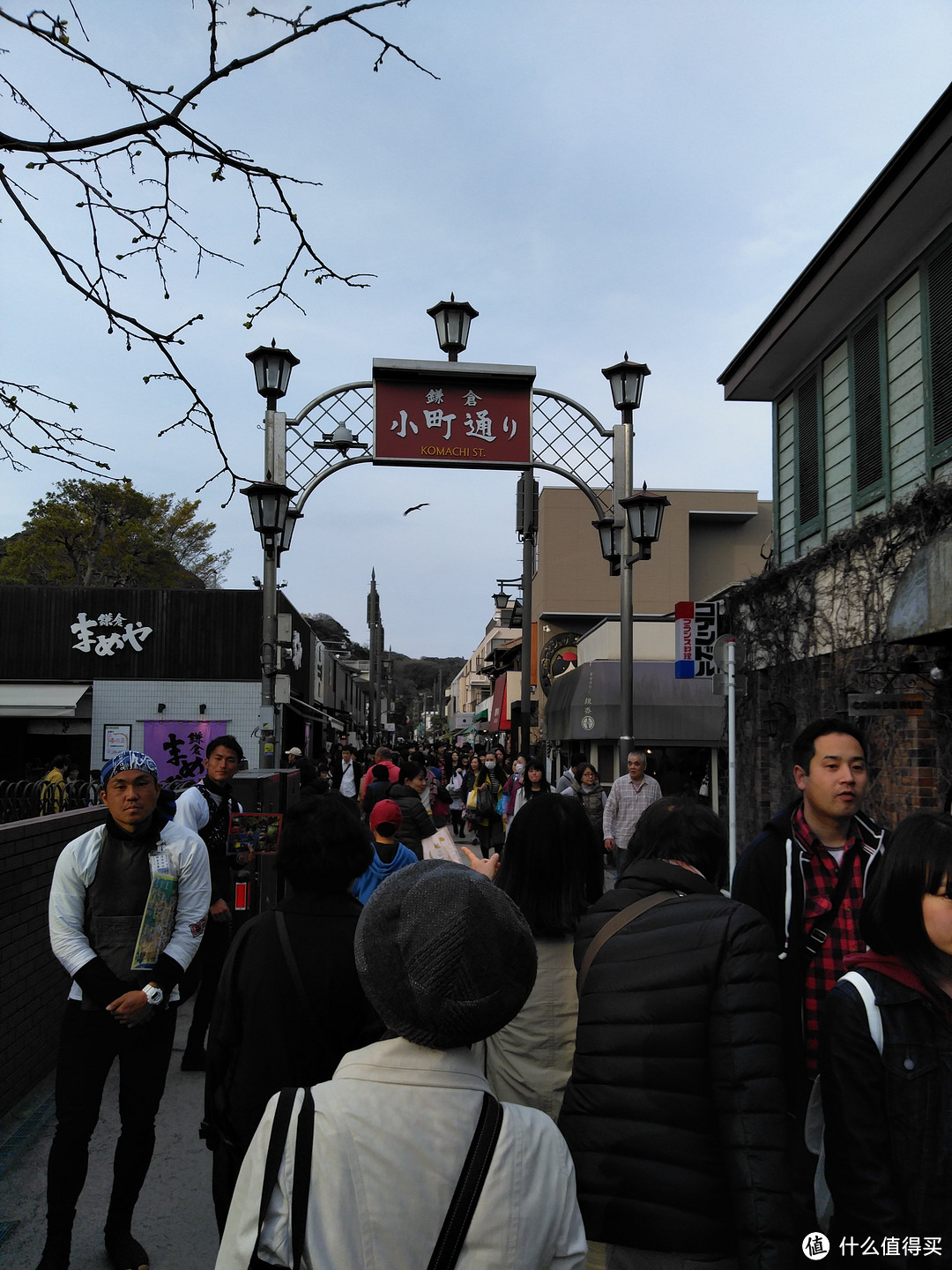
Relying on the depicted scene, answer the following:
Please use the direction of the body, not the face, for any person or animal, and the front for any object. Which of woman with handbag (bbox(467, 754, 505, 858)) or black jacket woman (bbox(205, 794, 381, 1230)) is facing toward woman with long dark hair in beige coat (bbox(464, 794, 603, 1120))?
woman with handbag (bbox(467, 754, 505, 858))

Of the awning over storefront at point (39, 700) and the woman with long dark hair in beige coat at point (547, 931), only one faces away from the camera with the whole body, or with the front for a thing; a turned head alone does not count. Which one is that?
the woman with long dark hair in beige coat

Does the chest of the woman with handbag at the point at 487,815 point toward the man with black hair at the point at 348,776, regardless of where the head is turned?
no

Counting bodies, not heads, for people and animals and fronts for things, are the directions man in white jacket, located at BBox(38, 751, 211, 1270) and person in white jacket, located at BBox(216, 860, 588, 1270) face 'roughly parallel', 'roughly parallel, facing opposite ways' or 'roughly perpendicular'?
roughly parallel, facing opposite ways

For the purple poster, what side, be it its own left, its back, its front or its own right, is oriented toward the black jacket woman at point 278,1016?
front

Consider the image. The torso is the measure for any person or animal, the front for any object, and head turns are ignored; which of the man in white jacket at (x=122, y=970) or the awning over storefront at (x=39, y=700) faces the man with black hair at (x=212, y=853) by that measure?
the awning over storefront

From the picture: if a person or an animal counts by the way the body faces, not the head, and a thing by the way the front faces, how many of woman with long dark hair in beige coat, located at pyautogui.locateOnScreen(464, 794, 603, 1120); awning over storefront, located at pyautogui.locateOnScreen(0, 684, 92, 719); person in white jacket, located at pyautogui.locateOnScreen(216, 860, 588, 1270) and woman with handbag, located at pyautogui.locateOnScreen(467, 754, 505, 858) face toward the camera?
2

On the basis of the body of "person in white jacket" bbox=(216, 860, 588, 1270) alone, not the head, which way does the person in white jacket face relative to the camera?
away from the camera

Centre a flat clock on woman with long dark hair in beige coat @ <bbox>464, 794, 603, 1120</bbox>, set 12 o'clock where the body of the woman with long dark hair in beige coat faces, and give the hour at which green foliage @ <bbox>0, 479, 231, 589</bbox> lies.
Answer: The green foliage is roughly at 11 o'clock from the woman with long dark hair in beige coat.

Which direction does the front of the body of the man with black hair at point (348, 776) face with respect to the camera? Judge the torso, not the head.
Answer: toward the camera

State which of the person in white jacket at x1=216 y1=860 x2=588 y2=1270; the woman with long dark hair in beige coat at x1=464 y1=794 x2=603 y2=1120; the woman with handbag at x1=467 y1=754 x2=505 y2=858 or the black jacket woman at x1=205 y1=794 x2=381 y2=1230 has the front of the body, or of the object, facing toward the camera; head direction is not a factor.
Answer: the woman with handbag at x1=467 y1=754 x2=505 y2=858

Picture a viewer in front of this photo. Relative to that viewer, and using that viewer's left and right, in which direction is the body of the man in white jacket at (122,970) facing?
facing the viewer

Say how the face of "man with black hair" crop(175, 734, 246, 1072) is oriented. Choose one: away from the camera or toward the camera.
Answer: toward the camera

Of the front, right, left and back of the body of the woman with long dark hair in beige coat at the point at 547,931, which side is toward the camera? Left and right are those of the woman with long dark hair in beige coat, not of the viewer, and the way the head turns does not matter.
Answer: back

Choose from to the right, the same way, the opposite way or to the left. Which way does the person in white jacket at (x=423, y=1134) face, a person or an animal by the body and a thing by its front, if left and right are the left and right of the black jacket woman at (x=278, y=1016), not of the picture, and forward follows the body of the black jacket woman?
the same way

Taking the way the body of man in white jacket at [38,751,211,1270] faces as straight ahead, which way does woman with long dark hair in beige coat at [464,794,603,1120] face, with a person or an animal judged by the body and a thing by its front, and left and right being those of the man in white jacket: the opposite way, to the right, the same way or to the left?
the opposite way

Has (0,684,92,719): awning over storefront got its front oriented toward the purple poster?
no

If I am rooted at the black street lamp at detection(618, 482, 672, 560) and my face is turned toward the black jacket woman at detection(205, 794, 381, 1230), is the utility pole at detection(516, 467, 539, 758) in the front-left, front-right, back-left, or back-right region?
back-right

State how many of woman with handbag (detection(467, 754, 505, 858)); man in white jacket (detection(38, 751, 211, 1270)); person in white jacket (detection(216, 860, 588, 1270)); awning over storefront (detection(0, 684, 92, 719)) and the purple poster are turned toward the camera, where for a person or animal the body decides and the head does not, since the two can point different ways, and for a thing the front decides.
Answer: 4

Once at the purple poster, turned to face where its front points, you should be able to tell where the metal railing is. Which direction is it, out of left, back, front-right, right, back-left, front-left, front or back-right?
front

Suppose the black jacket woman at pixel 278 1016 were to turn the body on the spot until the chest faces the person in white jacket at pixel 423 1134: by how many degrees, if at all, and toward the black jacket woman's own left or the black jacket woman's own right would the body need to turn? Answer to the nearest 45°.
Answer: approximately 180°
